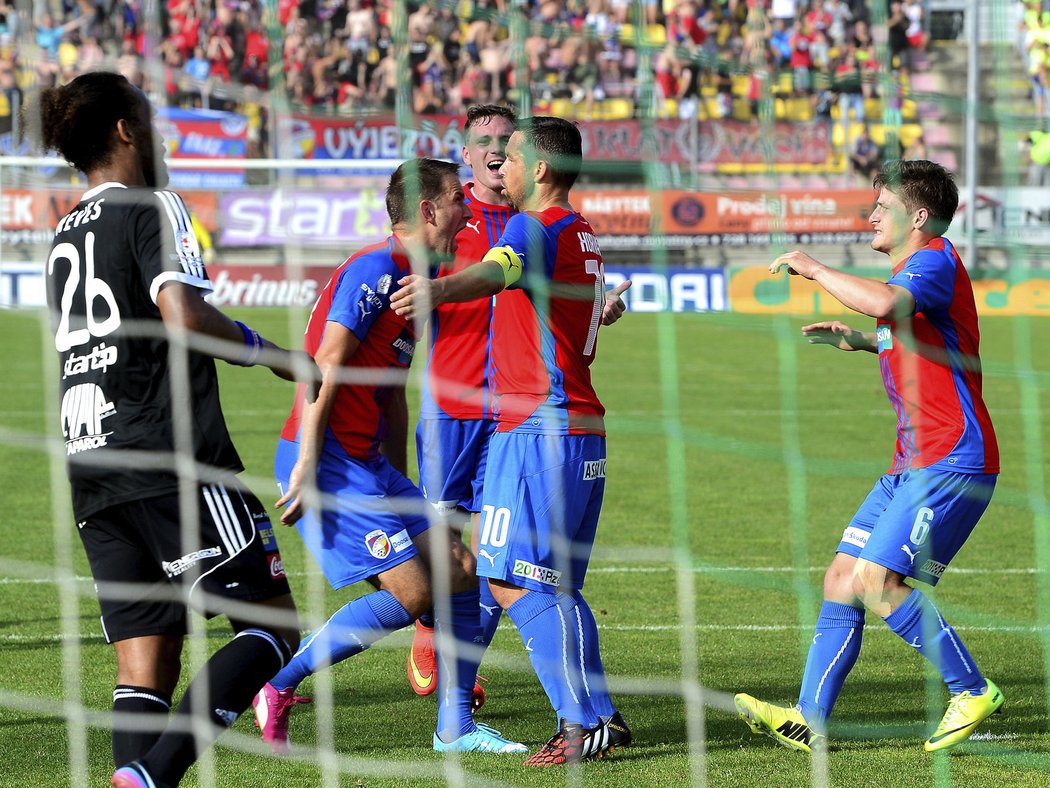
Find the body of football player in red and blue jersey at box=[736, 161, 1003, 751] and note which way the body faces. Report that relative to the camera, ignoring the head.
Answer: to the viewer's left

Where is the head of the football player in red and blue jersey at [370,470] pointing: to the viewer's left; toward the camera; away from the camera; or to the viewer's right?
to the viewer's right

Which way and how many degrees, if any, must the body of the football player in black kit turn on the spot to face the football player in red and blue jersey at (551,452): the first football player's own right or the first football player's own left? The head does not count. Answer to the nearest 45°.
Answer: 0° — they already face them

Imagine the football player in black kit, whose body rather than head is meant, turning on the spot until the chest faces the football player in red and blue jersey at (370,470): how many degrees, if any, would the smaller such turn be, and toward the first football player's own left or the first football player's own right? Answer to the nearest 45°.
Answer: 0° — they already face them

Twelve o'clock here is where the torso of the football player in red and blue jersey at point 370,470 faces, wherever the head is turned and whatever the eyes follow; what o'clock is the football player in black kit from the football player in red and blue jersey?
The football player in black kit is roughly at 4 o'clock from the football player in red and blue jersey.

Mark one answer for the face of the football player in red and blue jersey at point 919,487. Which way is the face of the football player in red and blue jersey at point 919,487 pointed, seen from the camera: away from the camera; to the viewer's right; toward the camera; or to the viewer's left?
to the viewer's left

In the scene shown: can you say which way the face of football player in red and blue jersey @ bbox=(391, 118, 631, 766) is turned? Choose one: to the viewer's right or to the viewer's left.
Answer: to the viewer's left

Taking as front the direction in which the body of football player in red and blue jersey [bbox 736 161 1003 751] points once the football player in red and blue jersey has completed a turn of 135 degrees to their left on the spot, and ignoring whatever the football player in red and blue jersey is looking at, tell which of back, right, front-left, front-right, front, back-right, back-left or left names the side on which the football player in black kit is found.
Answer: right

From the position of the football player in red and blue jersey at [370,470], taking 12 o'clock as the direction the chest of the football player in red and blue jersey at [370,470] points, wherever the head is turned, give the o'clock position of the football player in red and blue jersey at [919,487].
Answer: the football player in red and blue jersey at [919,487] is roughly at 12 o'clock from the football player in red and blue jersey at [370,470].

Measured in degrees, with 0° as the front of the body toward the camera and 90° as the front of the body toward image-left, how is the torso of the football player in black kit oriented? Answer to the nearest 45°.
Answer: approximately 225°

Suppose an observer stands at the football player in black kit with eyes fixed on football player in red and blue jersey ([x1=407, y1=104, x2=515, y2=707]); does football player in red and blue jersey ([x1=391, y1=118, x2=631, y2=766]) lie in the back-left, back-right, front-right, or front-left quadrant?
front-right

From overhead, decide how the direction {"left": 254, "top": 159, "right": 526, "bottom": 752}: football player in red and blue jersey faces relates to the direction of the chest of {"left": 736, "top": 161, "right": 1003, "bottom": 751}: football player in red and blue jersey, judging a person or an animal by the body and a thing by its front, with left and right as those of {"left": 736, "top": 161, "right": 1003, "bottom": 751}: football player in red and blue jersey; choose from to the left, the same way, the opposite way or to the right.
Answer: the opposite way

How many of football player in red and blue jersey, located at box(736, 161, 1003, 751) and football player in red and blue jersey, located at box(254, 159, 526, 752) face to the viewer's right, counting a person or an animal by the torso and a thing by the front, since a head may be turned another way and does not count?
1

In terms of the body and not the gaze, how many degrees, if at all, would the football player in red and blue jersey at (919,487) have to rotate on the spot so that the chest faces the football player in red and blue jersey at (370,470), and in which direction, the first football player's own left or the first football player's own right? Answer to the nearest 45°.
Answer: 0° — they already face them

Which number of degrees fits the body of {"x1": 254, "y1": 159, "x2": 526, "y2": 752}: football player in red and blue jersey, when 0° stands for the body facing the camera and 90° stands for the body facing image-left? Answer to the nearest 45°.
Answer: approximately 270°

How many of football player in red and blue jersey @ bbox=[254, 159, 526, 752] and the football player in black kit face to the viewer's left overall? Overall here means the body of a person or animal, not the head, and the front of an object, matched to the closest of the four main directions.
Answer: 0

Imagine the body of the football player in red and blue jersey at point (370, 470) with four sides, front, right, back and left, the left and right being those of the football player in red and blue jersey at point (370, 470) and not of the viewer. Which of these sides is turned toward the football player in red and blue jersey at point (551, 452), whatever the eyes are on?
front
